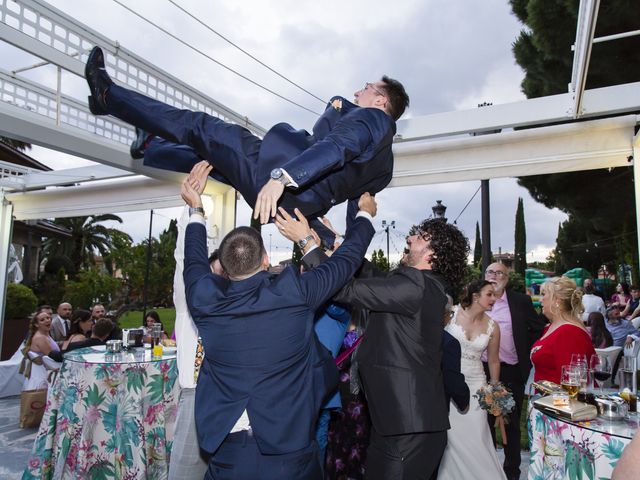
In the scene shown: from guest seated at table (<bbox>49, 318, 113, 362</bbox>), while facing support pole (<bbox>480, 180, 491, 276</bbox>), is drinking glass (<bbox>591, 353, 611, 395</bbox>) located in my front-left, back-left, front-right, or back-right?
front-right

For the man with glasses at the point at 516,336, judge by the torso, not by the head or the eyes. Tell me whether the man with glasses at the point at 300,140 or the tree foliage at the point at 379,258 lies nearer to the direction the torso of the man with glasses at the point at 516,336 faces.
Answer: the man with glasses

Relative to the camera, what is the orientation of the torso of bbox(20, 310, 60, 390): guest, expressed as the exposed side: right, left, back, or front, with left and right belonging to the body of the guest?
right

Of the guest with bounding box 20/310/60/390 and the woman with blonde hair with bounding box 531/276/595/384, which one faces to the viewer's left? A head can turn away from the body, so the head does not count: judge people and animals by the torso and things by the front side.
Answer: the woman with blonde hair

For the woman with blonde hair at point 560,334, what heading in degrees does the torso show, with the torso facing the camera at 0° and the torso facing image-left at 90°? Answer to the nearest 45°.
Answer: approximately 90°

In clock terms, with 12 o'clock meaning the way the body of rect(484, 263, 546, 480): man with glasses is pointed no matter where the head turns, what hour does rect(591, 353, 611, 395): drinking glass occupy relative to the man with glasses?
The drinking glass is roughly at 10 o'clock from the man with glasses.

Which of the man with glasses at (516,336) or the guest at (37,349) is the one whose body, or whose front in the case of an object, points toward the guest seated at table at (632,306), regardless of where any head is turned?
the guest at (37,349)

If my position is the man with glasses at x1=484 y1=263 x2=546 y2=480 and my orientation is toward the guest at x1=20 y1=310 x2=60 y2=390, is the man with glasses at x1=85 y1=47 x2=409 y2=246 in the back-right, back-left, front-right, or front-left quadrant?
front-left

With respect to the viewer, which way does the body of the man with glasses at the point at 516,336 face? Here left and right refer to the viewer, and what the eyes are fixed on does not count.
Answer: facing the viewer and to the left of the viewer
